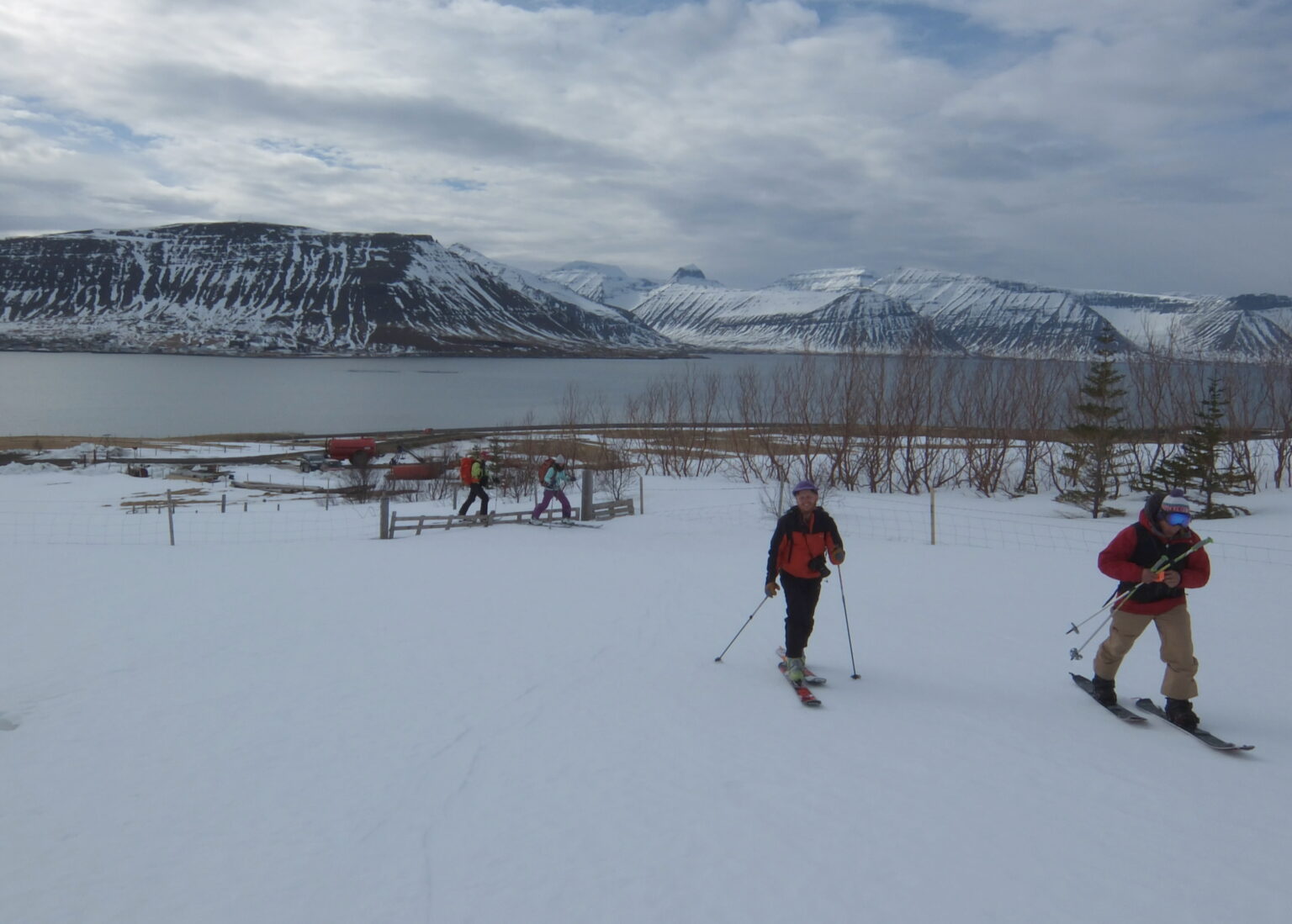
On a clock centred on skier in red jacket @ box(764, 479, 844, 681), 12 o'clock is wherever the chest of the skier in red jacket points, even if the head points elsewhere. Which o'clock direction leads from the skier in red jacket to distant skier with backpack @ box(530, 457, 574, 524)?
The distant skier with backpack is roughly at 5 o'clock from the skier in red jacket.

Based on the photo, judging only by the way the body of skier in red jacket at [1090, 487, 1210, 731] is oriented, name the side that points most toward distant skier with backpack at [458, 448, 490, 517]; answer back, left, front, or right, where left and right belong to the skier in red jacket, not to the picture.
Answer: back

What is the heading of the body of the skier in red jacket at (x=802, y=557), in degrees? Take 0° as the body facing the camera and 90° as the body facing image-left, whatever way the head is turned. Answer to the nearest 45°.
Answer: approximately 0°

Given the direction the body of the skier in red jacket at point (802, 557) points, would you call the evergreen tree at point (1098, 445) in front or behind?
behind

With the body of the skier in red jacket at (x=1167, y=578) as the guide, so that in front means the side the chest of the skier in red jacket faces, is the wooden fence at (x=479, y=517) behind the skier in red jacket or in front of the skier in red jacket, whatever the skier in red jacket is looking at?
behind

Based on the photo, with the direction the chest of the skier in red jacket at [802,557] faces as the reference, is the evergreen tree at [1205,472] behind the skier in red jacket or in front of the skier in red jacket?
behind

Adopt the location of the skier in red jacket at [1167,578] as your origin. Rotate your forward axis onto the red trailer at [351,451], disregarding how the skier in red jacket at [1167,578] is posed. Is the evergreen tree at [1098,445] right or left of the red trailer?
right

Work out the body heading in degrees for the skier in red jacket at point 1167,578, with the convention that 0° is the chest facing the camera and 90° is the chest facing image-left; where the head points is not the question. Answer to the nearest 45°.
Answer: approximately 315°

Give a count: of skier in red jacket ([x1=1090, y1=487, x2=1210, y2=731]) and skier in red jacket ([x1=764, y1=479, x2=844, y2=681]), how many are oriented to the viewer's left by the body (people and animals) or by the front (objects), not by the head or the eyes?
0

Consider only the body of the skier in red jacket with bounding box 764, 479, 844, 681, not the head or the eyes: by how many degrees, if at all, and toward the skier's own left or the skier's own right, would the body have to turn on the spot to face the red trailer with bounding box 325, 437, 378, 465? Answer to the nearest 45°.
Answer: approximately 135° to the skier's own right

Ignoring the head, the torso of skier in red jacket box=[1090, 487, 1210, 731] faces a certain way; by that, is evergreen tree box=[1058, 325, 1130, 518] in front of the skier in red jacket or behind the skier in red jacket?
behind

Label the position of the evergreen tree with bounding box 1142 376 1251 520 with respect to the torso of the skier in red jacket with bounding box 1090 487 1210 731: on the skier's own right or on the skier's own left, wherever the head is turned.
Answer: on the skier's own left

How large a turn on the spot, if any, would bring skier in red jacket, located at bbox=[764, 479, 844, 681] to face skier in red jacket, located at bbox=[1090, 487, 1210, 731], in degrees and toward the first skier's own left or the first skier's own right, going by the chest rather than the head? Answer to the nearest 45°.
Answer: approximately 90° to the first skier's own left
